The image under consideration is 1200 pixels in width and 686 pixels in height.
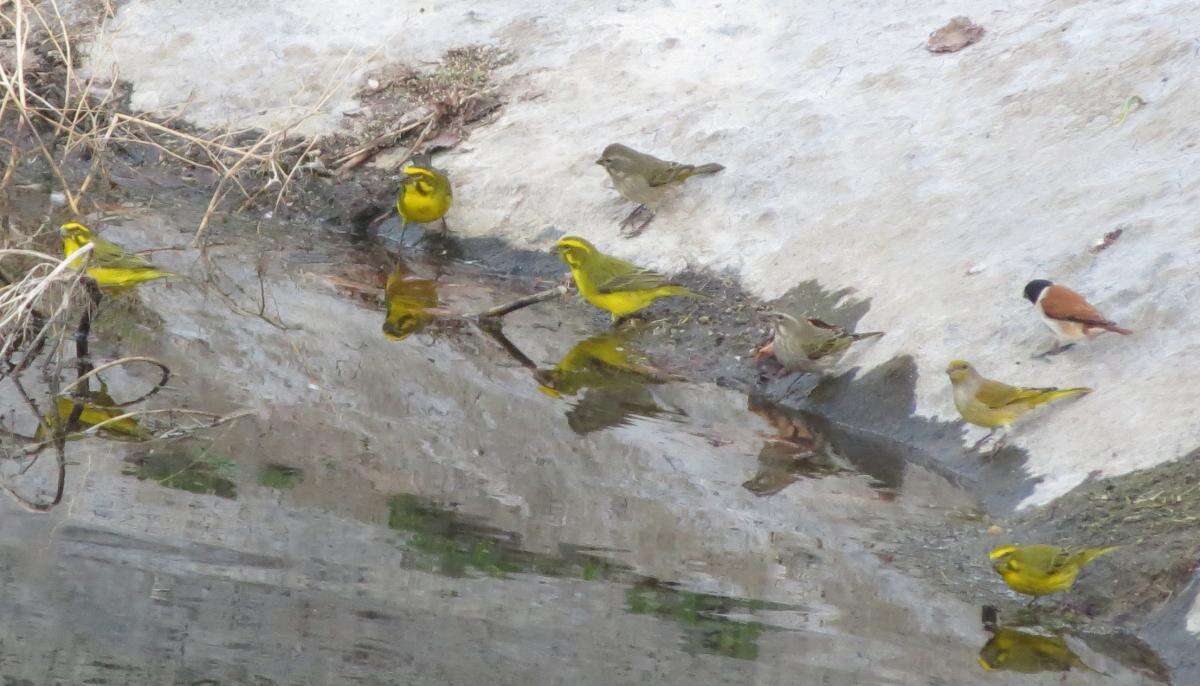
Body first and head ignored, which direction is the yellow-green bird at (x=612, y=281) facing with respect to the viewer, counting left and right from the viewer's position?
facing to the left of the viewer

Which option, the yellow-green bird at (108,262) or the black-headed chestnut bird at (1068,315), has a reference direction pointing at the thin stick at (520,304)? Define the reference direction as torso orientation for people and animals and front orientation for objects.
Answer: the black-headed chestnut bird

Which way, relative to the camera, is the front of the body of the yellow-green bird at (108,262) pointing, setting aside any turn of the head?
to the viewer's left

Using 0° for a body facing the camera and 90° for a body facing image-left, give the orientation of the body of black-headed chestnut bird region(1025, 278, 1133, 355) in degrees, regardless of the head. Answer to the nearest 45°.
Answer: approximately 90°

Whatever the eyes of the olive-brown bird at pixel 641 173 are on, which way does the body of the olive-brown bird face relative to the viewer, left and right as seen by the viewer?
facing to the left of the viewer

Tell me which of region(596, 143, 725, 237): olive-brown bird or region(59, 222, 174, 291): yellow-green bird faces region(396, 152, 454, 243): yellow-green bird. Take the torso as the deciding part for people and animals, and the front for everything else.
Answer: the olive-brown bird

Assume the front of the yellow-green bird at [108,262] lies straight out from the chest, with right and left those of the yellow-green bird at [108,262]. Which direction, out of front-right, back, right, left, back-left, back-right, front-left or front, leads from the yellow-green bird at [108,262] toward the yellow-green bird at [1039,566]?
back-left

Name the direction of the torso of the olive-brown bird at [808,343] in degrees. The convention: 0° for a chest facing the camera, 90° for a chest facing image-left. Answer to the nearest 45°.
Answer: approximately 90°

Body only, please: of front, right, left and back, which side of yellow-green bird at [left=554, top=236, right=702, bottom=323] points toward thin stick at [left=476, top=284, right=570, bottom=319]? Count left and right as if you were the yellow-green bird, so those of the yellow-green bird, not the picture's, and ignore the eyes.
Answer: front

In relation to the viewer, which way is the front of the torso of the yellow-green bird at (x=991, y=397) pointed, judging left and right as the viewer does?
facing to the left of the viewer

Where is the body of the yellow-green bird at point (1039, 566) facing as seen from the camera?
to the viewer's left

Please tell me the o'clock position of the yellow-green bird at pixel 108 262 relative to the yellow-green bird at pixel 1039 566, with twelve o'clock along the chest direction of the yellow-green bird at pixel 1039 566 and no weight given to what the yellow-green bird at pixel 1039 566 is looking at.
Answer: the yellow-green bird at pixel 108 262 is roughly at 12 o'clock from the yellow-green bird at pixel 1039 566.
